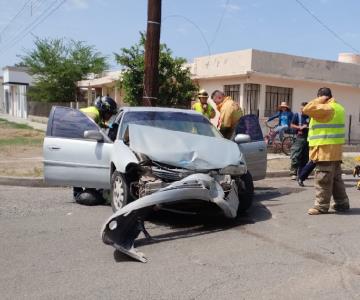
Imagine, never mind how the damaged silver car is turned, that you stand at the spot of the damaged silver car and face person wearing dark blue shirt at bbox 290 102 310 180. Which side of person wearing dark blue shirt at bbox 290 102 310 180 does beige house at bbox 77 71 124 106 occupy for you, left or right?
left

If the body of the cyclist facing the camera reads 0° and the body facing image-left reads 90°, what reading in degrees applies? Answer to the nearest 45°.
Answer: approximately 45°

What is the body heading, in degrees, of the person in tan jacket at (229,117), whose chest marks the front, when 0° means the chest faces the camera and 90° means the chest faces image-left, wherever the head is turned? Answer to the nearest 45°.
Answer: approximately 90°

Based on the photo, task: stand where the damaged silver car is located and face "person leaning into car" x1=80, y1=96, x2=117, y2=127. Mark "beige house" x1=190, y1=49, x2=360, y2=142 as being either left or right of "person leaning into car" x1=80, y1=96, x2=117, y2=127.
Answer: right

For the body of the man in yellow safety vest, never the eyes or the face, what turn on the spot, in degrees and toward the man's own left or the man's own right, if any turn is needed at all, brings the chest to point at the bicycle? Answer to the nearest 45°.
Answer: approximately 45° to the man's own right
